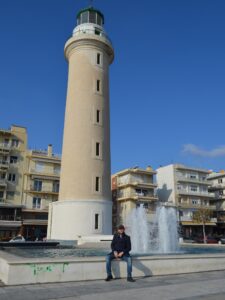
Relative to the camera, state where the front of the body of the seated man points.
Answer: toward the camera

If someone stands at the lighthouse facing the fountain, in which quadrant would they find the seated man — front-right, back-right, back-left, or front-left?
front-right

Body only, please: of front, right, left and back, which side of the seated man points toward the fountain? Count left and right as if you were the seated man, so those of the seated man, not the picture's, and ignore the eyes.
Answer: back

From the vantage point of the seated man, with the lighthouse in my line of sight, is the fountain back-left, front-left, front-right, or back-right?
front-right
